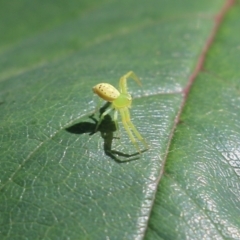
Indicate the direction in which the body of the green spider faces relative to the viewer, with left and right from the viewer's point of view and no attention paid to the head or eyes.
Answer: facing the viewer and to the right of the viewer
